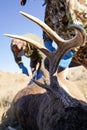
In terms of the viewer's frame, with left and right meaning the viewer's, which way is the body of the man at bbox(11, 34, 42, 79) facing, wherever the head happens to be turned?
facing the viewer and to the left of the viewer
